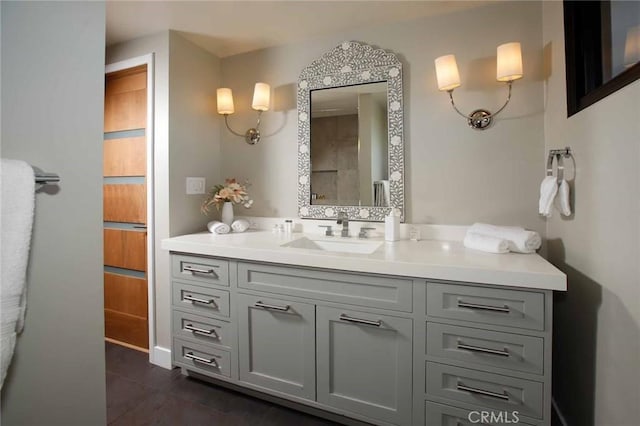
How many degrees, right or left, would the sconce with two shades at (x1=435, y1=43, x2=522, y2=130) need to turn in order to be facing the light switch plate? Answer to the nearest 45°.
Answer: approximately 90° to its right

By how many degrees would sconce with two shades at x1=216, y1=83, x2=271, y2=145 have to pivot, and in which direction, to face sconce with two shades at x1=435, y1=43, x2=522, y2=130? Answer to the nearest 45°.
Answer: approximately 90° to its left

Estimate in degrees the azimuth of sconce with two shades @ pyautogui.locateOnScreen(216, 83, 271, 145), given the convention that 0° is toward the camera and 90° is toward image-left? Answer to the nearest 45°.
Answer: approximately 45°

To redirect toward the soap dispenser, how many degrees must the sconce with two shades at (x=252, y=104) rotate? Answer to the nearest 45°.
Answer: approximately 90° to its left

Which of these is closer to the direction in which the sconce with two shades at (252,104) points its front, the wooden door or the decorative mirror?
the wooden door

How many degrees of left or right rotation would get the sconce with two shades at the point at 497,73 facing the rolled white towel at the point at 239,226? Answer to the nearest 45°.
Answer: approximately 90° to its right

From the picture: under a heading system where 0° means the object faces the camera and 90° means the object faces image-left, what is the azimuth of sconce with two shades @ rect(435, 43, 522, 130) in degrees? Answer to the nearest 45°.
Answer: approximately 0°
